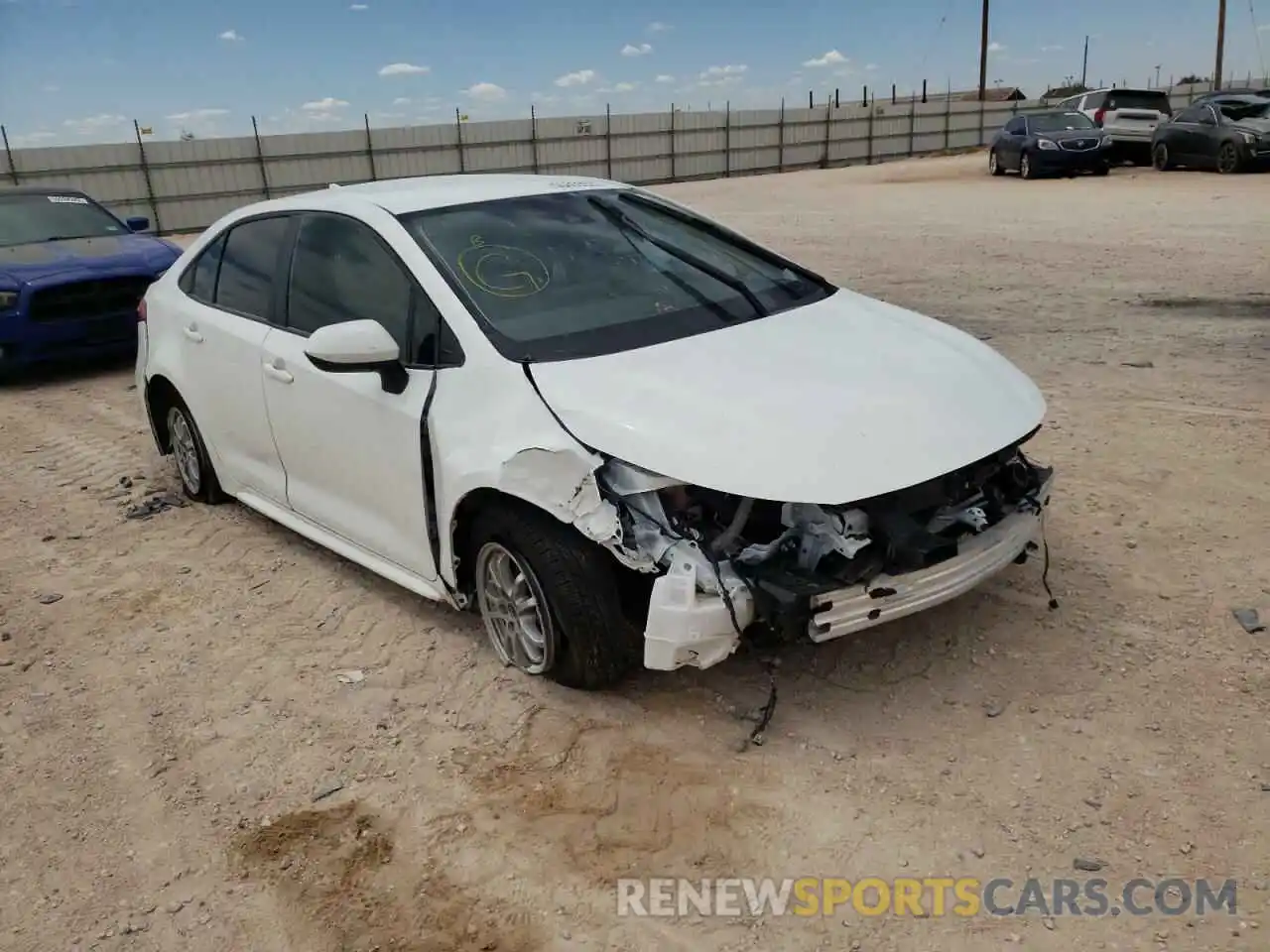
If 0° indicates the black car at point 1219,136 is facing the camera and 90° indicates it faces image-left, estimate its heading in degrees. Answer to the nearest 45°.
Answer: approximately 315°

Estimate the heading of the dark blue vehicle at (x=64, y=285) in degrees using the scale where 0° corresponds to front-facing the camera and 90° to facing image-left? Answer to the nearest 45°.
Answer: approximately 315°

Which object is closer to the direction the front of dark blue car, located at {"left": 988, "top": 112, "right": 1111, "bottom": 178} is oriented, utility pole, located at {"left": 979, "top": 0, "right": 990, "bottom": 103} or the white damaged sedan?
the white damaged sedan

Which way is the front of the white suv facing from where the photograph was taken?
facing away from the viewer and to the left of the viewer

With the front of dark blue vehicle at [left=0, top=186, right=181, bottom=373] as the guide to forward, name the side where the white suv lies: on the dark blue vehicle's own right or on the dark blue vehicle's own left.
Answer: on the dark blue vehicle's own left

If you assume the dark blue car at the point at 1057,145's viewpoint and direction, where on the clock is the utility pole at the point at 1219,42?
The utility pole is roughly at 8 o'clock from the dark blue car.

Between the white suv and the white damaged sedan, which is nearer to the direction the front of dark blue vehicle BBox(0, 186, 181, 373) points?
the white damaged sedan

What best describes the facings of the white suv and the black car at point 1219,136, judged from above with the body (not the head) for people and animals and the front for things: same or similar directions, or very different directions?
very different directions
